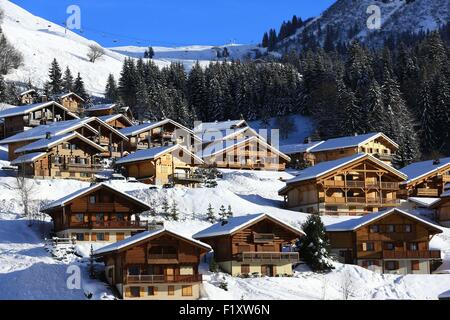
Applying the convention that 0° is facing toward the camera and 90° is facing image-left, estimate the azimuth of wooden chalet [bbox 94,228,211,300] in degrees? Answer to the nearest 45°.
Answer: approximately 0°

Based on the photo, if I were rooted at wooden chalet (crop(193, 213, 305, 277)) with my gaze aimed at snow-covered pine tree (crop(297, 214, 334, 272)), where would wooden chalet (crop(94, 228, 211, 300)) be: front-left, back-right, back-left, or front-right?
back-right

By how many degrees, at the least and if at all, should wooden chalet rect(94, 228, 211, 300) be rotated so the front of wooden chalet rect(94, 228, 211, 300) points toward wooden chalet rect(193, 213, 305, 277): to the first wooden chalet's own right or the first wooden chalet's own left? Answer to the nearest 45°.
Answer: approximately 135° to the first wooden chalet's own left

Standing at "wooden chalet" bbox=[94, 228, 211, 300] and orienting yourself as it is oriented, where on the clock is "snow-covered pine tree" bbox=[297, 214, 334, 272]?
The snow-covered pine tree is roughly at 8 o'clock from the wooden chalet.
